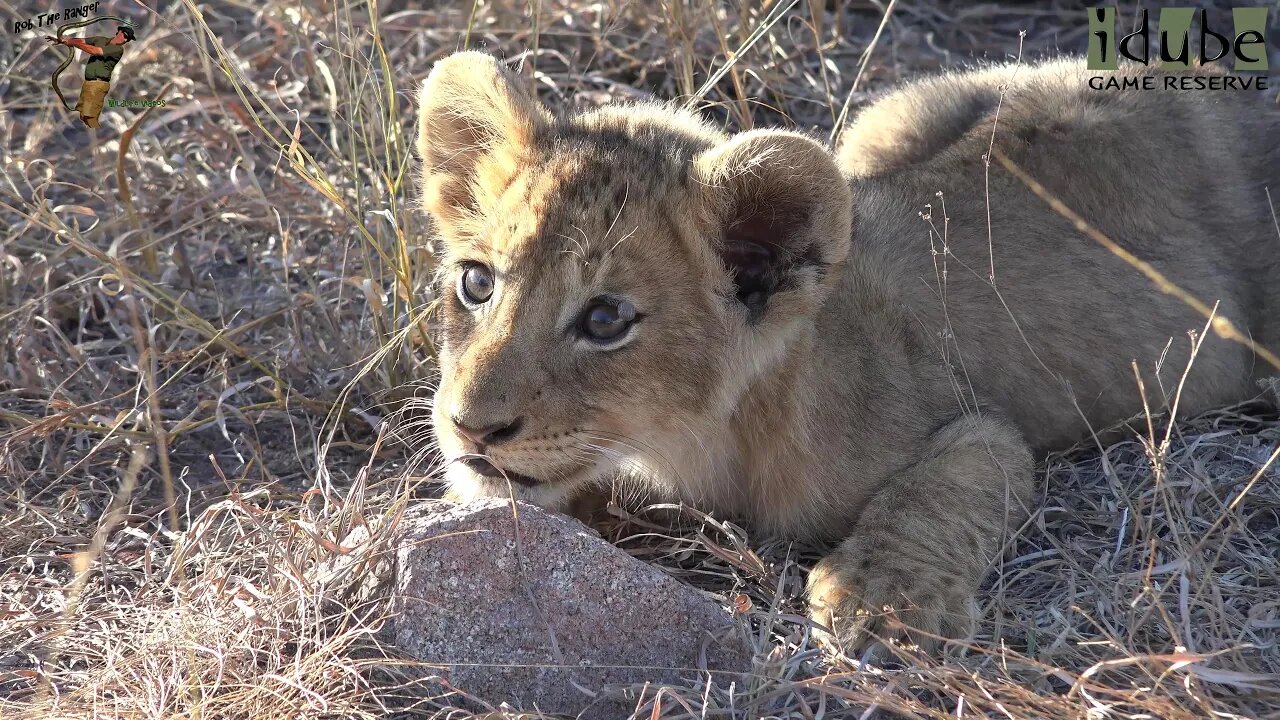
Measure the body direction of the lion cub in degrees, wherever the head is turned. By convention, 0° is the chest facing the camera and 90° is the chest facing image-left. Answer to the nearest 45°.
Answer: approximately 45°

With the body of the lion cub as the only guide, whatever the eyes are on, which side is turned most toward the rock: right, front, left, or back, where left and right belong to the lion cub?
front
